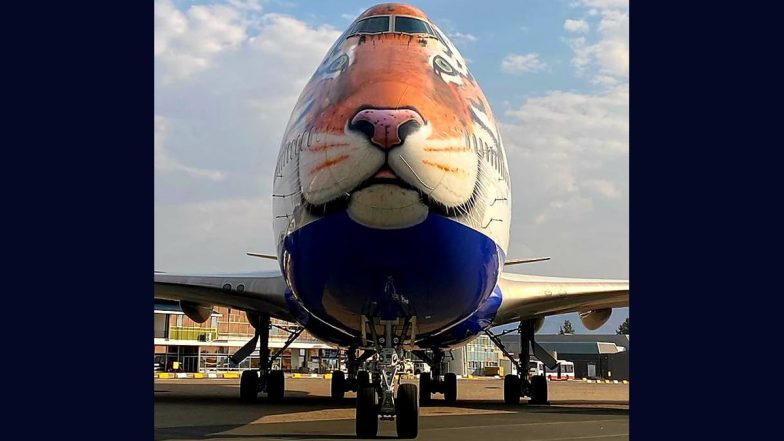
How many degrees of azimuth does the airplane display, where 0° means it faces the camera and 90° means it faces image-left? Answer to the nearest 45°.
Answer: approximately 0°
